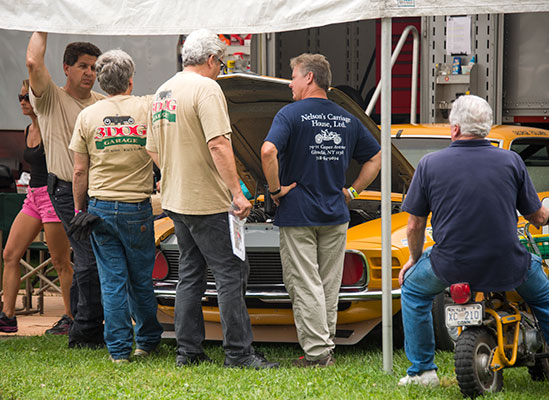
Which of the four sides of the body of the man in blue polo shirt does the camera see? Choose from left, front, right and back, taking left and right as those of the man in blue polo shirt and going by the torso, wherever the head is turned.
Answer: back

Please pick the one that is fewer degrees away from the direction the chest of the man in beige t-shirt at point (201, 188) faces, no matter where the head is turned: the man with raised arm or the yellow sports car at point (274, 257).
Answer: the yellow sports car

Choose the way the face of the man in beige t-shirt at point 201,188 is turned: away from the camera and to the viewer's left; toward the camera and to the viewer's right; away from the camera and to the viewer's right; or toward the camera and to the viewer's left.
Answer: away from the camera and to the viewer's right

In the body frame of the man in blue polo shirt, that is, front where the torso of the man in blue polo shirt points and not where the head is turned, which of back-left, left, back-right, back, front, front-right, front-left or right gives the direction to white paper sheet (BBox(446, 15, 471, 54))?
front

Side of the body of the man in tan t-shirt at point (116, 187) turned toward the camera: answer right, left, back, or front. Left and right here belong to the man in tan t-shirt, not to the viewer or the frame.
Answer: back

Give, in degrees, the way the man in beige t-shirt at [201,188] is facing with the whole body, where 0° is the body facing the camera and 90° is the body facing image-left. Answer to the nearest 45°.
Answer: approximately 225°

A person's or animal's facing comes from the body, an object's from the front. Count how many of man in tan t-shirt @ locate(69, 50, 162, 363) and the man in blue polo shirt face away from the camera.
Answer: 2

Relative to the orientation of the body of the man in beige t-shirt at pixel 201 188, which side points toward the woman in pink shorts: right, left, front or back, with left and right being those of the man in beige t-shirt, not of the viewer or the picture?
left

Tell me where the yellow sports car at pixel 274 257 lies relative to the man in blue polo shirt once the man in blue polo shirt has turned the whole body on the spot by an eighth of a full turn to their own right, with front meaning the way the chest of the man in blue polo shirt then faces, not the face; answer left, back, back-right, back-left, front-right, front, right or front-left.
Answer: left

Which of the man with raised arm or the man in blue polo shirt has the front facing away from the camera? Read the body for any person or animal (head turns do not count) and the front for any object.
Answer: the man in blue polo shirt

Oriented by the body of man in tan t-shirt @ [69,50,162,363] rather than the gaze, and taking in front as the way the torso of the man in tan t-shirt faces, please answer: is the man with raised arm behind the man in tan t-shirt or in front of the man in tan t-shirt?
in front

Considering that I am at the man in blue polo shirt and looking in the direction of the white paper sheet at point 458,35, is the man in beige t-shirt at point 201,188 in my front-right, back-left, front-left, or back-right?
front-left

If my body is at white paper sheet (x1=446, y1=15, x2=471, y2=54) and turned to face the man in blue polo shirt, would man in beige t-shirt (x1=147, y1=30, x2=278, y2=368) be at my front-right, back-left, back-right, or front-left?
front-right

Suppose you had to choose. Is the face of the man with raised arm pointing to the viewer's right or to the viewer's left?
to the viewer's right

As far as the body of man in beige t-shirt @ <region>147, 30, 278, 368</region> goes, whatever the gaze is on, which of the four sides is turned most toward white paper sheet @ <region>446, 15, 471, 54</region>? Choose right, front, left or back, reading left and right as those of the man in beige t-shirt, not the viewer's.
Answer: front

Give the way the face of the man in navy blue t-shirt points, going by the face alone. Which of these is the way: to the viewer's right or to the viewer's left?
to the viewer's left

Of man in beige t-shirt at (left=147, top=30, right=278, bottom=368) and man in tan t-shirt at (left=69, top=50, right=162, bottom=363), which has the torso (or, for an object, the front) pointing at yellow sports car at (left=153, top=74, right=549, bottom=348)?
the man in beige t-shirt

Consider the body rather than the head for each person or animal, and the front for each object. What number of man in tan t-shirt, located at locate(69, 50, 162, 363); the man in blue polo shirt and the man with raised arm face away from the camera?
2

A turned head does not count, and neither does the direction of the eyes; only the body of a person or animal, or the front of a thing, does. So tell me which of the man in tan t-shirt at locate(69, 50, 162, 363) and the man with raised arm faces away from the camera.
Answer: the man in tan t-shirt
